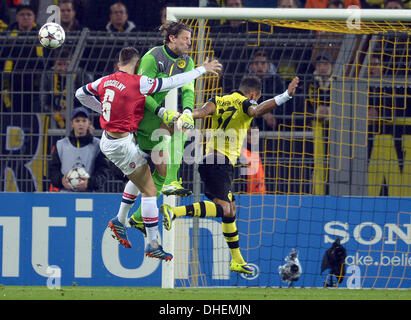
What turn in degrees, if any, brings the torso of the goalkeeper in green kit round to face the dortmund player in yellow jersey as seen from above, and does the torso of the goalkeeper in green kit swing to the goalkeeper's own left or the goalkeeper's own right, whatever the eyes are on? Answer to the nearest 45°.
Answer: approximately 90° to the goalkeeper's own left

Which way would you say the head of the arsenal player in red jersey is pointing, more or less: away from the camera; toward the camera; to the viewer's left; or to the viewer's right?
away from the camera
